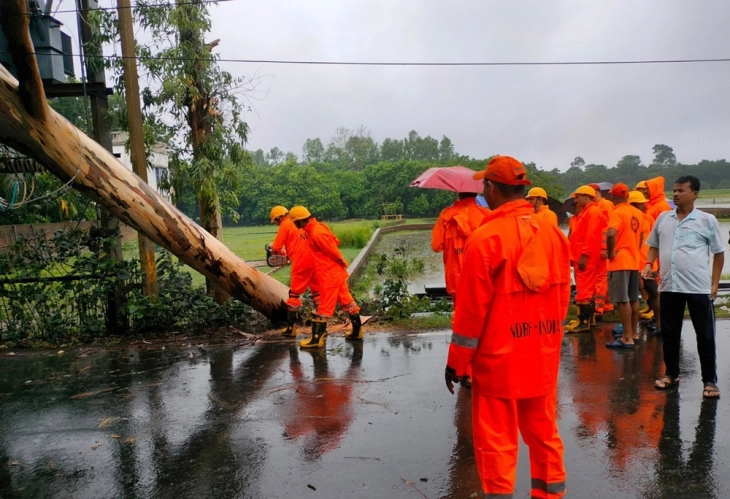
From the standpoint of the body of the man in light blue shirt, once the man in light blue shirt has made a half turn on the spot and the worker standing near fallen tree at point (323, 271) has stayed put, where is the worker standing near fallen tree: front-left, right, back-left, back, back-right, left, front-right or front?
back-left

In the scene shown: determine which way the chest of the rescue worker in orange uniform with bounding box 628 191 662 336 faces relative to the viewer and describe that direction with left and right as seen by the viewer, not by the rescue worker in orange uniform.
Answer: facing to the left of the viewer

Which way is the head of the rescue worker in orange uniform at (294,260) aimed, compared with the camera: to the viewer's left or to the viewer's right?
to the viewer's left

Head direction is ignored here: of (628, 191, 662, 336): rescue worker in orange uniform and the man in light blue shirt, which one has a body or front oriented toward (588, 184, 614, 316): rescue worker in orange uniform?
(628, 191, 662, 336): rescue worker in orange uniform

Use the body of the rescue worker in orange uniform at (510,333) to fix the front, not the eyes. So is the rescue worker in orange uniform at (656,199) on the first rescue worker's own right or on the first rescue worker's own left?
on the first rescue worker's own right

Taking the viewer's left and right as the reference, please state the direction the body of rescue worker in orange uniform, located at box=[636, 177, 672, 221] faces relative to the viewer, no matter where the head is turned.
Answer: facing to the left of the viewer

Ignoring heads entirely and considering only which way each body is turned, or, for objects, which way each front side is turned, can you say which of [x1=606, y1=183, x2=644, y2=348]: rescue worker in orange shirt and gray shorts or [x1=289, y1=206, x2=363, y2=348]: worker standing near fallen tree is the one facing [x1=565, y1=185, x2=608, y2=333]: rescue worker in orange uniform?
[x1=606, y1=183, x2=644, y2=348]: rescue worker in orange shirt and gray shorts

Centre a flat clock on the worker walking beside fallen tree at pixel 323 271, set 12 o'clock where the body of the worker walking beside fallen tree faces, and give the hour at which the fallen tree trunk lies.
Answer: The fallen tree trunk is roughly at 12 o'clock from the worker walking beside fallen tree.

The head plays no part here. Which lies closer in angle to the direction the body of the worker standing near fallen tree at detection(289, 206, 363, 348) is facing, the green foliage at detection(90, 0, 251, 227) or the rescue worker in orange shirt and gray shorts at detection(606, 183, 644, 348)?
the green foliage

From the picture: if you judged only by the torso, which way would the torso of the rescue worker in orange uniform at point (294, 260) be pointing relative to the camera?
to the viewer's left

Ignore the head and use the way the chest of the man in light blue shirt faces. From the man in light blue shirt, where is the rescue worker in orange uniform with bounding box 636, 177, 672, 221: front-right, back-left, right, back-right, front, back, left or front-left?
back-right

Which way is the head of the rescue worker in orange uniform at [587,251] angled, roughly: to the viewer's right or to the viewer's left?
to the viewer's left
